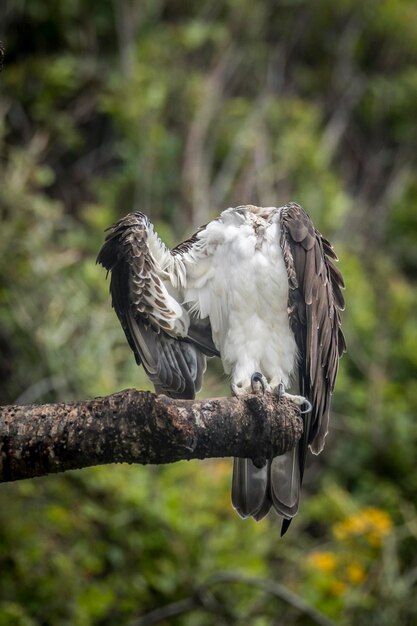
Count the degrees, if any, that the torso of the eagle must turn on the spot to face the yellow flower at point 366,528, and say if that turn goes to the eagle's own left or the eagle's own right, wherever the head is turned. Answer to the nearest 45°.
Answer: approximately 180°

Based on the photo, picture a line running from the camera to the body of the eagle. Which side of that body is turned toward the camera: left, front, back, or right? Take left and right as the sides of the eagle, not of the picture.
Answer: front
